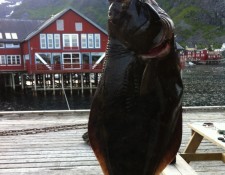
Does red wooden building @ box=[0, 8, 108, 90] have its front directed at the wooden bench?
yes

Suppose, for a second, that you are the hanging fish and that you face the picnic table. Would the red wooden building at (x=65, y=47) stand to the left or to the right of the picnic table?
left

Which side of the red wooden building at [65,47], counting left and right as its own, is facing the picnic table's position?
front

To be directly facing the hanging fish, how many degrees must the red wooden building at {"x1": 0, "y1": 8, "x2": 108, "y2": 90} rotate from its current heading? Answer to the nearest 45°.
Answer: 0° — it already faces it

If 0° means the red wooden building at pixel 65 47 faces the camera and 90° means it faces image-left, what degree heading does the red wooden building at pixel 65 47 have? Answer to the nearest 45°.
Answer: approximately 0°
